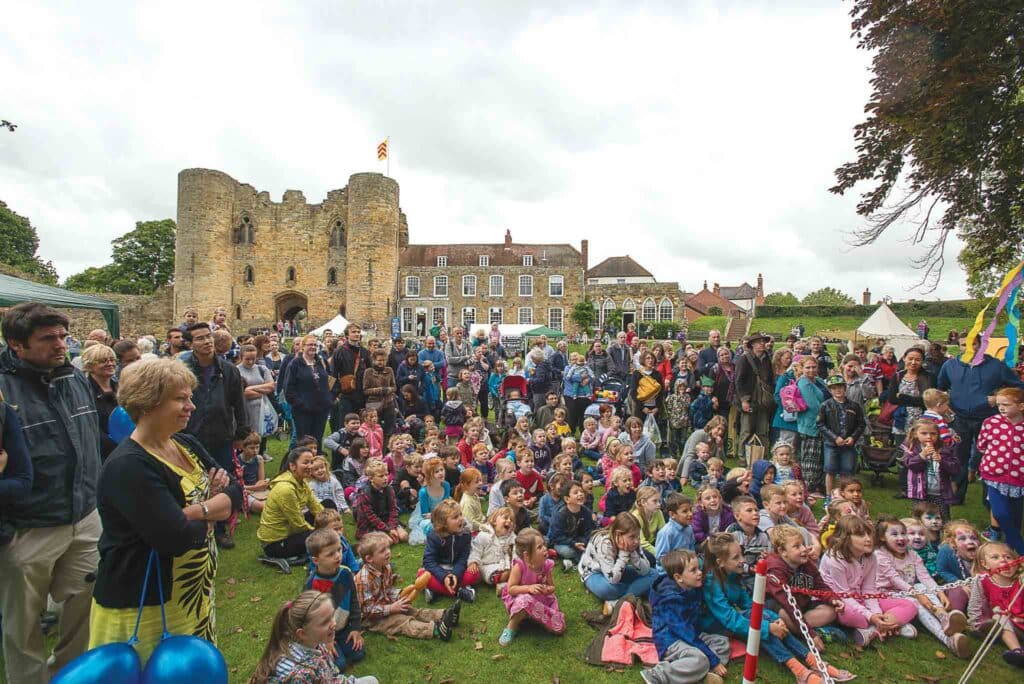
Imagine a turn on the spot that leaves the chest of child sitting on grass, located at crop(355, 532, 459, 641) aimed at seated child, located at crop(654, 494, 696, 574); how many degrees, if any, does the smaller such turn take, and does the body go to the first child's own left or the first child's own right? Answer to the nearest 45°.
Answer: approximately 45° to the first child's own left

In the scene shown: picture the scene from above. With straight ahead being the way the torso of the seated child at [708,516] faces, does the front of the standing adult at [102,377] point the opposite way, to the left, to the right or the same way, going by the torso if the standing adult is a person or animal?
to the left

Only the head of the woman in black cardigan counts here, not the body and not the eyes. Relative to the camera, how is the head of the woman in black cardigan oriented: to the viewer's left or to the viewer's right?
to the viewer's right

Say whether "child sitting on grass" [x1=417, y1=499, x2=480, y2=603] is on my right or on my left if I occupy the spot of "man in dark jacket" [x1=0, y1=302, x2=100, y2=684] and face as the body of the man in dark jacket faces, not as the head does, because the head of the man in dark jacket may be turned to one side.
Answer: on my left

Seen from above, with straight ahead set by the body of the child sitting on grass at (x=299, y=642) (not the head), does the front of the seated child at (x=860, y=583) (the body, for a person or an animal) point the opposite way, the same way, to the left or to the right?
to the right

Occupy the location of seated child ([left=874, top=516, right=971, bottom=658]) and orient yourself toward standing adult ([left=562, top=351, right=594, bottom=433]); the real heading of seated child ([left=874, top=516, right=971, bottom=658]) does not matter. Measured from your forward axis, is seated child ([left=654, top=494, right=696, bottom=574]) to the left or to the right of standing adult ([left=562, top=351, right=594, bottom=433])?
left

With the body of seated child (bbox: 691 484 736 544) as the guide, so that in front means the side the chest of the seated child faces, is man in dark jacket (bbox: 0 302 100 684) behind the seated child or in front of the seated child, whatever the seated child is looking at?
in front

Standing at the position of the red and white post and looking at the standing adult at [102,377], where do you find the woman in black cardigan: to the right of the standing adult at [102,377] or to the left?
left

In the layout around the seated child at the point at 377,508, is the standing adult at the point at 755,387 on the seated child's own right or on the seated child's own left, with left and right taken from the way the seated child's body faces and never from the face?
on the seated child's own left

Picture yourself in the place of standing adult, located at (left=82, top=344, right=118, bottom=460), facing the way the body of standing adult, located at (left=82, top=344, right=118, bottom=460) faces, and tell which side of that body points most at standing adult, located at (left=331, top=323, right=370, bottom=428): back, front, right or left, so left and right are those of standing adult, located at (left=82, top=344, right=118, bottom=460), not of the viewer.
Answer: left

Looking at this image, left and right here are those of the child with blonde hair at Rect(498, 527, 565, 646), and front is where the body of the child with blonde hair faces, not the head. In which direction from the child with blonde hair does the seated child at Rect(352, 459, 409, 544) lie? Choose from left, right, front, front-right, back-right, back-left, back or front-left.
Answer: back

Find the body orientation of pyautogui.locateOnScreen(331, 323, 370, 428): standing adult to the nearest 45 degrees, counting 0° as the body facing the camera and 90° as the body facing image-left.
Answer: approximately 315°
